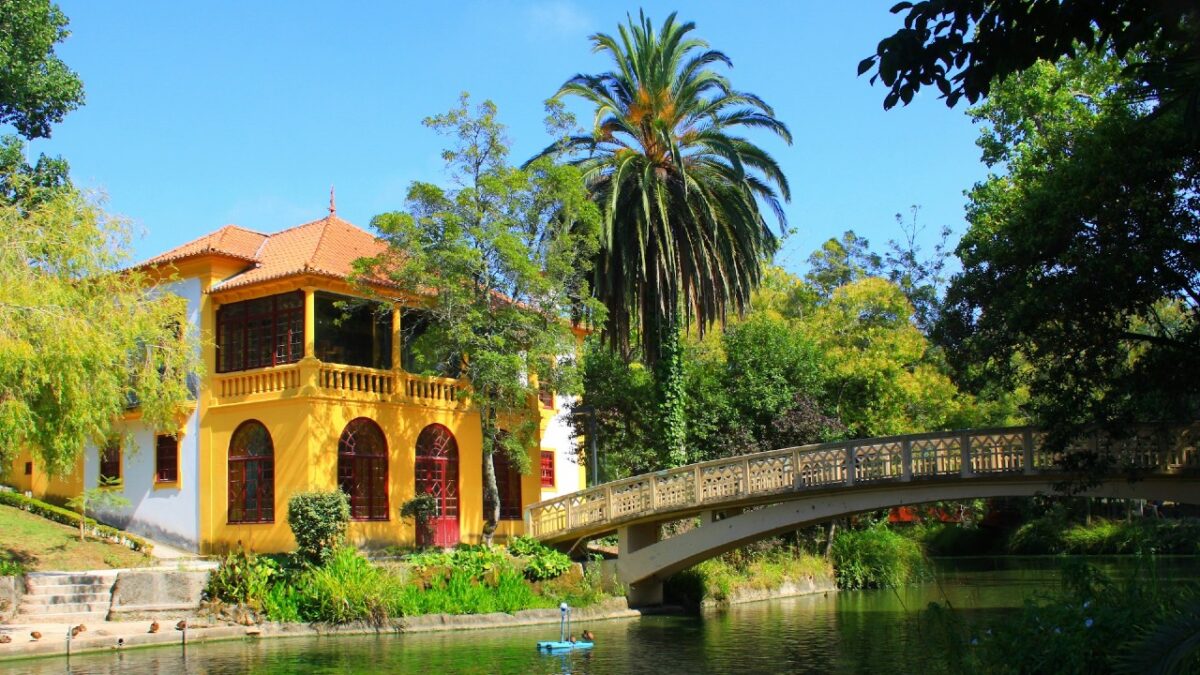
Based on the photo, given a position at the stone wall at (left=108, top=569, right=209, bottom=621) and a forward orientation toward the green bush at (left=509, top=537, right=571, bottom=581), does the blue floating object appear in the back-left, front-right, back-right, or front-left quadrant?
front-right

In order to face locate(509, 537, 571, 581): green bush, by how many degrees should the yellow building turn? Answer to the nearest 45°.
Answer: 0° — it already faces it

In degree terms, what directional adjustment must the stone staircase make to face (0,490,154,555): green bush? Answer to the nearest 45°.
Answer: approximately 180°

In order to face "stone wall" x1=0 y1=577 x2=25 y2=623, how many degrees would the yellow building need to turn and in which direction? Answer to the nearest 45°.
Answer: approximately 90° to its right

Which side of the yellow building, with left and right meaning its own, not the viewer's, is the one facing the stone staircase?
right

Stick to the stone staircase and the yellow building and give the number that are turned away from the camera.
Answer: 0

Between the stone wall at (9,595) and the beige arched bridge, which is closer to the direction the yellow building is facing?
the beige arched bridge

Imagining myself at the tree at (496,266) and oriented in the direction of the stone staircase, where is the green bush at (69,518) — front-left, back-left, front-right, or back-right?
front-right

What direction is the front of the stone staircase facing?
toward the camera

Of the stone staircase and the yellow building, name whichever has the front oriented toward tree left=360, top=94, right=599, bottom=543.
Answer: the yellow building

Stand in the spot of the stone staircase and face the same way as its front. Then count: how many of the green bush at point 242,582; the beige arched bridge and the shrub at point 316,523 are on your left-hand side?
3

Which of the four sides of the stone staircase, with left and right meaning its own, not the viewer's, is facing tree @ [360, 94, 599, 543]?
left

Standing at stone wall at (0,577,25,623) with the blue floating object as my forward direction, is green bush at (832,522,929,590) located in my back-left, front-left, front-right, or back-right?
front-left

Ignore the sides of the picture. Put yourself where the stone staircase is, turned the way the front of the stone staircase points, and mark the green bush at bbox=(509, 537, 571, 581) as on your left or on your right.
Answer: on your left
